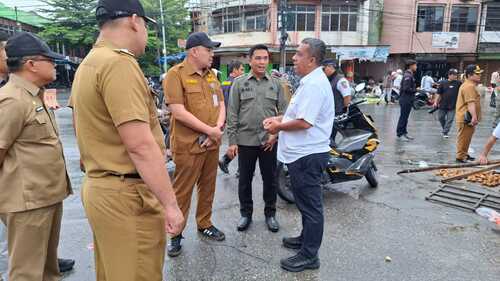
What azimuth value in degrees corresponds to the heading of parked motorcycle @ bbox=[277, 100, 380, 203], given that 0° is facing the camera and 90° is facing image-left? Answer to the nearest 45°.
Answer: approximately 225°

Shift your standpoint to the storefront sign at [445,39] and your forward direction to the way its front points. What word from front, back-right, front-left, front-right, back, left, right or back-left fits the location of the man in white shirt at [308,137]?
front

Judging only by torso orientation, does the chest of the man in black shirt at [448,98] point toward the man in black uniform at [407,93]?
no

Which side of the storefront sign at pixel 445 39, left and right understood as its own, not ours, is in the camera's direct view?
front

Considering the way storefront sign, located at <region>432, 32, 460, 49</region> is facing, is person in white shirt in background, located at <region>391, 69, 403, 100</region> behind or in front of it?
in front

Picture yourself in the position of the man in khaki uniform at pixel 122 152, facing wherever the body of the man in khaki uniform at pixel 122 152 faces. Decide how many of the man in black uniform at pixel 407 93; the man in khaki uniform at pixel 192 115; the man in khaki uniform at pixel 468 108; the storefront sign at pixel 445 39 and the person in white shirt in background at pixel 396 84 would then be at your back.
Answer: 0

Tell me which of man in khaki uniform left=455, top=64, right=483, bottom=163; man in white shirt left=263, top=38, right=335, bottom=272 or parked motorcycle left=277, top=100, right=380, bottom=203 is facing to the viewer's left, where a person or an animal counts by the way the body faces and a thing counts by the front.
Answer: the man in white shirt

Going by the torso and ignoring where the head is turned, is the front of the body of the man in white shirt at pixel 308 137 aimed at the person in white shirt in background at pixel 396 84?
no

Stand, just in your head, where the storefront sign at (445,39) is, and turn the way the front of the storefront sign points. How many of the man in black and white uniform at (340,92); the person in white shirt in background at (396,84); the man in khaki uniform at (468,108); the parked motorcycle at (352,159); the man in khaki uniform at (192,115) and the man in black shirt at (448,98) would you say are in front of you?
6

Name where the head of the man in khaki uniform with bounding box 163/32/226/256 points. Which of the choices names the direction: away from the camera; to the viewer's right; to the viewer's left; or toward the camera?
to the viewer's right

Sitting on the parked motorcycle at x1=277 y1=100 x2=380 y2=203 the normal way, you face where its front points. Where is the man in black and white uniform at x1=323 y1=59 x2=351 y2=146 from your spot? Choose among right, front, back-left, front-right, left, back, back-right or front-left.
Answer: front-left

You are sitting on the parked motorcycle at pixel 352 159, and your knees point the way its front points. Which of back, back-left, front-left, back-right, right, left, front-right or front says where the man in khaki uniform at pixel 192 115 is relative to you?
back

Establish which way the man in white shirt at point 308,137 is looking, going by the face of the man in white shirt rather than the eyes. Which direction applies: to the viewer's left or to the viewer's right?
to the viewer's left

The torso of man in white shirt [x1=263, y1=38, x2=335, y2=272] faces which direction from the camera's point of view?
to the viewer's left

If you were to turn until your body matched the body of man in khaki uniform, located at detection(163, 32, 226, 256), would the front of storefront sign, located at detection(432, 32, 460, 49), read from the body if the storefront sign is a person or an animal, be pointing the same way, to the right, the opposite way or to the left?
to the right
